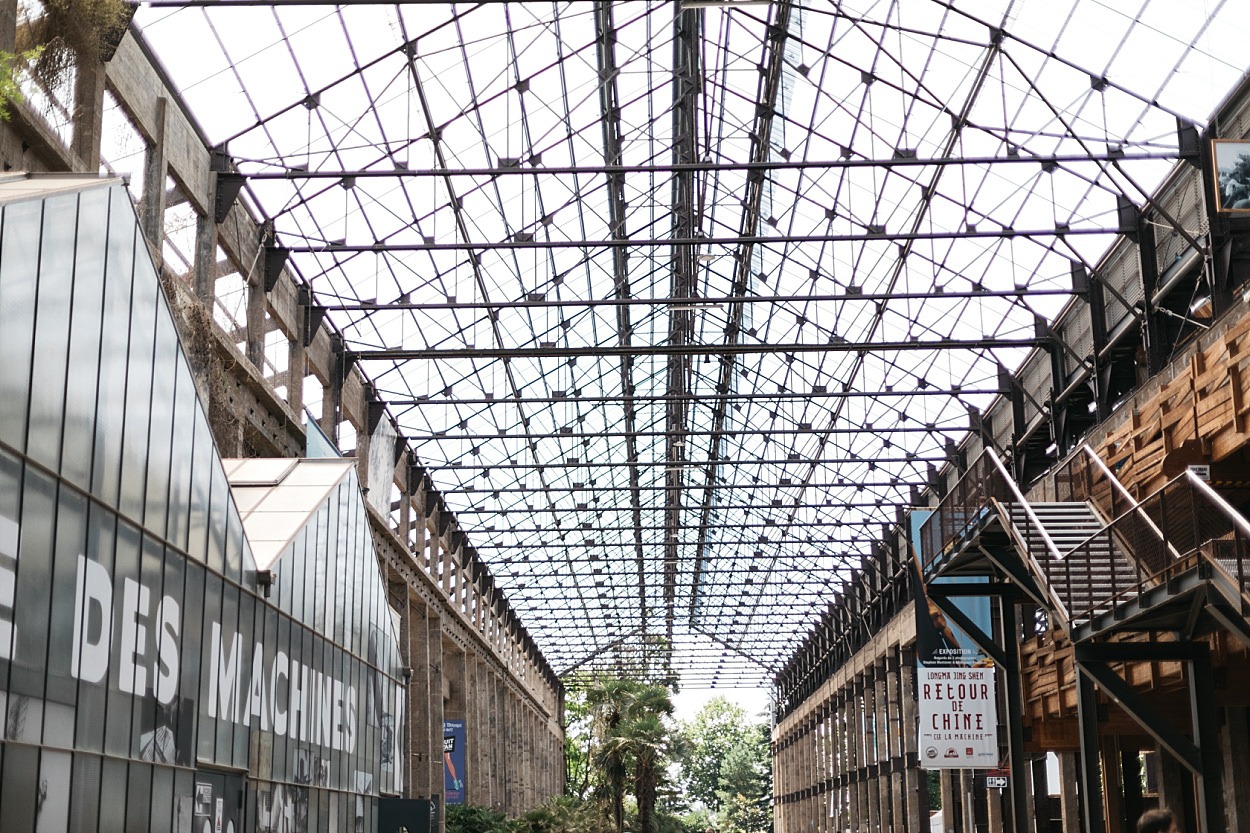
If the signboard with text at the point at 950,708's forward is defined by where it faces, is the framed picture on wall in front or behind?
in front

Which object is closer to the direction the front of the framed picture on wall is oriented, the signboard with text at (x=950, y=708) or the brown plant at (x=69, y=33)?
the brown plant

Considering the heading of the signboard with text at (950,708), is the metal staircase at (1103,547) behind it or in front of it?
in front

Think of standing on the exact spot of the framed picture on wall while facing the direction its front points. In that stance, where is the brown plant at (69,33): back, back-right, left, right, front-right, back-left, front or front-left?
front-right

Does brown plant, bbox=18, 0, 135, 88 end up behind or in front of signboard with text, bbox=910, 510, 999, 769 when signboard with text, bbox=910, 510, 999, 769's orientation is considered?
in front

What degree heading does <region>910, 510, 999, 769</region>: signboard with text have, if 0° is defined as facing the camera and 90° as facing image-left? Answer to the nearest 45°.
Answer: approximately 0°
